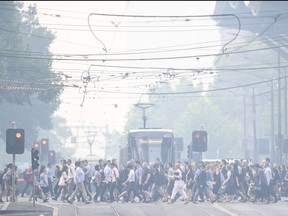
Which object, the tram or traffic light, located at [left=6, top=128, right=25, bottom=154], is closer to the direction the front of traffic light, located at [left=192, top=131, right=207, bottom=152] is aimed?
the traffic light

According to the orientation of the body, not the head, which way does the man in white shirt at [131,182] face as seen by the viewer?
to the viewer's left

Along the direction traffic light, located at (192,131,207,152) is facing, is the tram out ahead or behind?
behind

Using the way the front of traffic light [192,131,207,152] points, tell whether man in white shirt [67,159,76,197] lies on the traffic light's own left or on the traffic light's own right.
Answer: on the traffic light's own right
